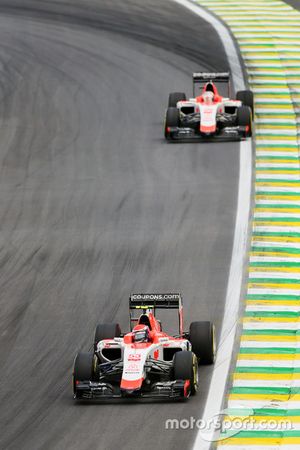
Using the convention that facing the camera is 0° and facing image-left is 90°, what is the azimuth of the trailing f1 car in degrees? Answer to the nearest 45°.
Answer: approximately 0°

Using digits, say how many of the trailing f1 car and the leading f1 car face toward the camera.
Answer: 2

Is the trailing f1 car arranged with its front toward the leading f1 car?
yes

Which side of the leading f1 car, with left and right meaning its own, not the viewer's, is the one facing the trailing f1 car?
back
